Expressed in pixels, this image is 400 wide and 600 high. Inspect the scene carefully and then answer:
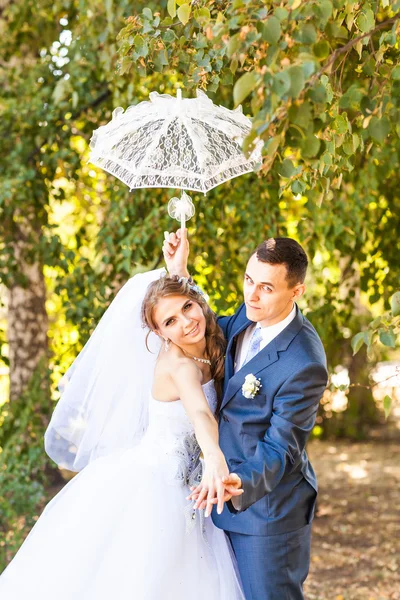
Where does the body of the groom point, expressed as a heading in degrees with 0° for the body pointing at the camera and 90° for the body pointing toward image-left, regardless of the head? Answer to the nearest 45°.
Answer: approximately 45°

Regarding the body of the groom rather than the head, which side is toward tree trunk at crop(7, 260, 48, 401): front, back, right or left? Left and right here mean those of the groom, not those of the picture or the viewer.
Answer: right

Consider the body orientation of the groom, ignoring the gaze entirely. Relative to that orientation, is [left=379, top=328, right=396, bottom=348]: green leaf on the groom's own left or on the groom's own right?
on the groom's own left
